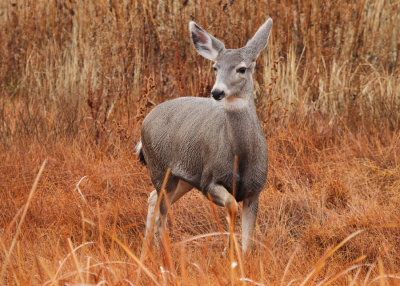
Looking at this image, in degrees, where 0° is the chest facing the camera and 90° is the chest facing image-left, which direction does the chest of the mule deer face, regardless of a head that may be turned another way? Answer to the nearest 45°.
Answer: approximately 315°
